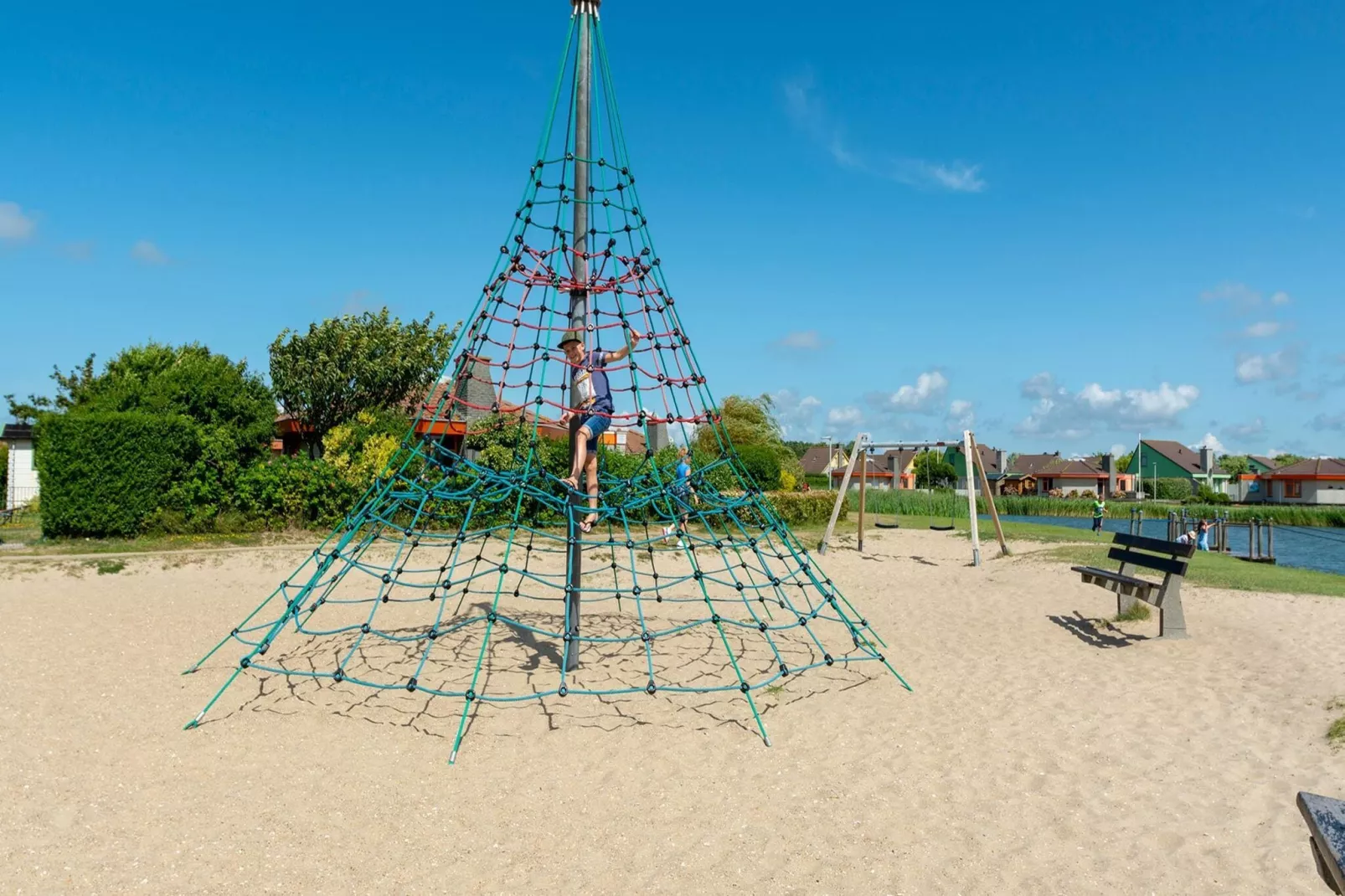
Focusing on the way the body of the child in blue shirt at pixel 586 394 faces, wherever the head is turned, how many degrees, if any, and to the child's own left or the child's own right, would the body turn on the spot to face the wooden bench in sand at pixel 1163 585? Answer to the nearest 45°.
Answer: approximately 135° to the child's own left

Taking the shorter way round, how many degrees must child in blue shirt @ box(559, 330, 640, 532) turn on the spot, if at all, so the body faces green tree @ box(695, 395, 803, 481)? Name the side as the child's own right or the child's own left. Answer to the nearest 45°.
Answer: approximately 135° to the child's own right

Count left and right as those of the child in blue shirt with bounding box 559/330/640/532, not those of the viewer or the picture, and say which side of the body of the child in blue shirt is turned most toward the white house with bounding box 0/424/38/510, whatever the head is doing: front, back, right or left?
right

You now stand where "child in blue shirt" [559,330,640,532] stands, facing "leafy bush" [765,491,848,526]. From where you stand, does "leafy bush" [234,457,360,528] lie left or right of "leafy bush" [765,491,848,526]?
left

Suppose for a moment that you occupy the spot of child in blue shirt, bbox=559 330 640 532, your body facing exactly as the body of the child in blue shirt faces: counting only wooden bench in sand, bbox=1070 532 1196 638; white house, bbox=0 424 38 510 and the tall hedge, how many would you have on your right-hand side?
2

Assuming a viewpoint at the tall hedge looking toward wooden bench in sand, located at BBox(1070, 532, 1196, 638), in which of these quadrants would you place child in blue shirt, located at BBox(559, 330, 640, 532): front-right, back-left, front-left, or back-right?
front-right

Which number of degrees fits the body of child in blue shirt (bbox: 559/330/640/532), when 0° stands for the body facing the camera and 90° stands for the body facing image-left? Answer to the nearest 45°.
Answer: approximately 45°

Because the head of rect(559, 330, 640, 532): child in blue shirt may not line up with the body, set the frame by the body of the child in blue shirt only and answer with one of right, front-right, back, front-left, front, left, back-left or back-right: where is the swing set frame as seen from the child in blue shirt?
back

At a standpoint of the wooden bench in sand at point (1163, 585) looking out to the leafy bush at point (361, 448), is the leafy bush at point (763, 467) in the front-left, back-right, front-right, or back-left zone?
front-right

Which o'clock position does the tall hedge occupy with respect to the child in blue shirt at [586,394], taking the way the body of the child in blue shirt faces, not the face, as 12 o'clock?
The tall hedge is roughly at 3 o'clock from the child in blue shirt.

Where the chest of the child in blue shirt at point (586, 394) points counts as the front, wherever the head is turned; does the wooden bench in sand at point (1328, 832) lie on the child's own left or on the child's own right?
on the child's own left

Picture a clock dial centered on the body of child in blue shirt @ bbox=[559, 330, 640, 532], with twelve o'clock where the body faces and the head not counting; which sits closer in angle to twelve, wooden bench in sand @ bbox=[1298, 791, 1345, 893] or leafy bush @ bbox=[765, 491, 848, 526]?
the wooden bench in sand

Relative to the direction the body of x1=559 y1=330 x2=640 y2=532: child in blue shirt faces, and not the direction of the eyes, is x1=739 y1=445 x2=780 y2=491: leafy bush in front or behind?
behind

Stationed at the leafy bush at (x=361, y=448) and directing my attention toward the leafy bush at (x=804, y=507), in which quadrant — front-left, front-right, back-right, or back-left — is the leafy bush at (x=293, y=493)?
back-right
